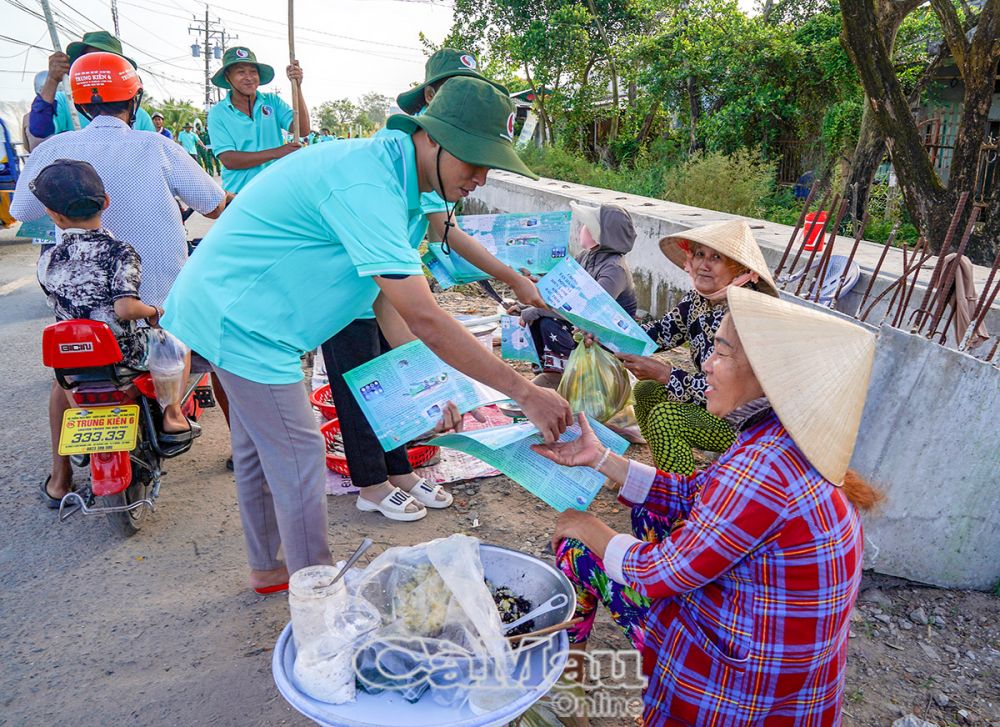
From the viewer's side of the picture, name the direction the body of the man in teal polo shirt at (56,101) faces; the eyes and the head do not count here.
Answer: toward the camera

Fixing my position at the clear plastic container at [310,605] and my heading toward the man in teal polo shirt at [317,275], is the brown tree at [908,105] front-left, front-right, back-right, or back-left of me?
front-right

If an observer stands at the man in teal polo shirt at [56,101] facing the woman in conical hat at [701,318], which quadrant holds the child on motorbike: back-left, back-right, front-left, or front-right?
front-right

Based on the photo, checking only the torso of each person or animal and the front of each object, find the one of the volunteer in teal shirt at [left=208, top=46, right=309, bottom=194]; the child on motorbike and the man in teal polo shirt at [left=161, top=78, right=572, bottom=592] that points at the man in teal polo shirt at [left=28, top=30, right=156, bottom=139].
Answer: the child on motorbike

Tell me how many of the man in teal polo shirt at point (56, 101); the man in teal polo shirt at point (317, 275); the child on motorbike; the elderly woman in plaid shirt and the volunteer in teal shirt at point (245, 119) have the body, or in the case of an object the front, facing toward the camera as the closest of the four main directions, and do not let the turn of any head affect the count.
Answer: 2

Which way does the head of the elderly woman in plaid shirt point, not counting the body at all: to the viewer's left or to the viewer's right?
to the viewer's left

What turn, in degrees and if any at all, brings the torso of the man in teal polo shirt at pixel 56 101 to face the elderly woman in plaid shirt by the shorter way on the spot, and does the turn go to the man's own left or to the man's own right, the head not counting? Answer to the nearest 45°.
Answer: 0° — they already face them

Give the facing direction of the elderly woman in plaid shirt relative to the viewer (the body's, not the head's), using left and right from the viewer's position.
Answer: facing to the left of the viewer

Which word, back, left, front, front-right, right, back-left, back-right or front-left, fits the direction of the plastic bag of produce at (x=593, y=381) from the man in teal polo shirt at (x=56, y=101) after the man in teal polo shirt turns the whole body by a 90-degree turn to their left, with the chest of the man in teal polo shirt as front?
front-right

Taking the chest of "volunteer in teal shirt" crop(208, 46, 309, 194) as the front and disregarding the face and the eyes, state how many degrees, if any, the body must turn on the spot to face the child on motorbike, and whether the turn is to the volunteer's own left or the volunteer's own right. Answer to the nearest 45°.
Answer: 0° — they already face them

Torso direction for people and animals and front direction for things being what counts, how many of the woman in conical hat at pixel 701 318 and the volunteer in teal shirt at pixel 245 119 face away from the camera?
0

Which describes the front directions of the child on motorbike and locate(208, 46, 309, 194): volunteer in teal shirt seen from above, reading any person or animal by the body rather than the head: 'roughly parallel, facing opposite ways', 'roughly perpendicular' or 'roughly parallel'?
roughly parallel, facing opposite ways

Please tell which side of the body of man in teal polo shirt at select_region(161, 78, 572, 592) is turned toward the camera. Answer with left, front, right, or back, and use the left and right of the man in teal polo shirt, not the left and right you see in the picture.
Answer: right

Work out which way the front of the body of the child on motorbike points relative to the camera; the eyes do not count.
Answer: away from the camera

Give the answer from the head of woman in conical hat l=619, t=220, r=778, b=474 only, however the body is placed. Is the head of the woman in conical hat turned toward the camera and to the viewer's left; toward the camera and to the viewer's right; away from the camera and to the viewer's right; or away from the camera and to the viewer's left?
toward the camera and to the viewer's left

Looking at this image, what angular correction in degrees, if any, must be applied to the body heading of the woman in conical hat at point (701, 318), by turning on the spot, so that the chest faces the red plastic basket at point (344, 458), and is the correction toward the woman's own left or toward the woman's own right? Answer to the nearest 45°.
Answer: approximately 45° to the woman's own right

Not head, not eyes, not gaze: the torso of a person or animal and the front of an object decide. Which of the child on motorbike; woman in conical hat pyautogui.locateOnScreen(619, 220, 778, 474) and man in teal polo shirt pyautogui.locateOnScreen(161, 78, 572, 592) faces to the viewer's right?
the man in teal polo shirt

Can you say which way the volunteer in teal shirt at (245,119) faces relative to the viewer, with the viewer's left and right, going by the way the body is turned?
facing the viewer

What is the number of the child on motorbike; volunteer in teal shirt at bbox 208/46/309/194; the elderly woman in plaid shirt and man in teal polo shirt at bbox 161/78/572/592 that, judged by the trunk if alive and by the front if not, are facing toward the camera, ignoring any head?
1

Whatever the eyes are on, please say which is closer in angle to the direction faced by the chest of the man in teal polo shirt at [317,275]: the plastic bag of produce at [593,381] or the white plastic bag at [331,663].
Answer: the plastic bag of produce

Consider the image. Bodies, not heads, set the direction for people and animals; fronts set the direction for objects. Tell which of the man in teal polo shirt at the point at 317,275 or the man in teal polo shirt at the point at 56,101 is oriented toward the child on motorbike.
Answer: the man in teal polo shirt at the point at 56,101

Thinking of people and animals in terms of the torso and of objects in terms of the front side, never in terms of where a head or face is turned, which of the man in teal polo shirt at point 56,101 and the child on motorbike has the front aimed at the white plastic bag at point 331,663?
the man in teal polo shirt
